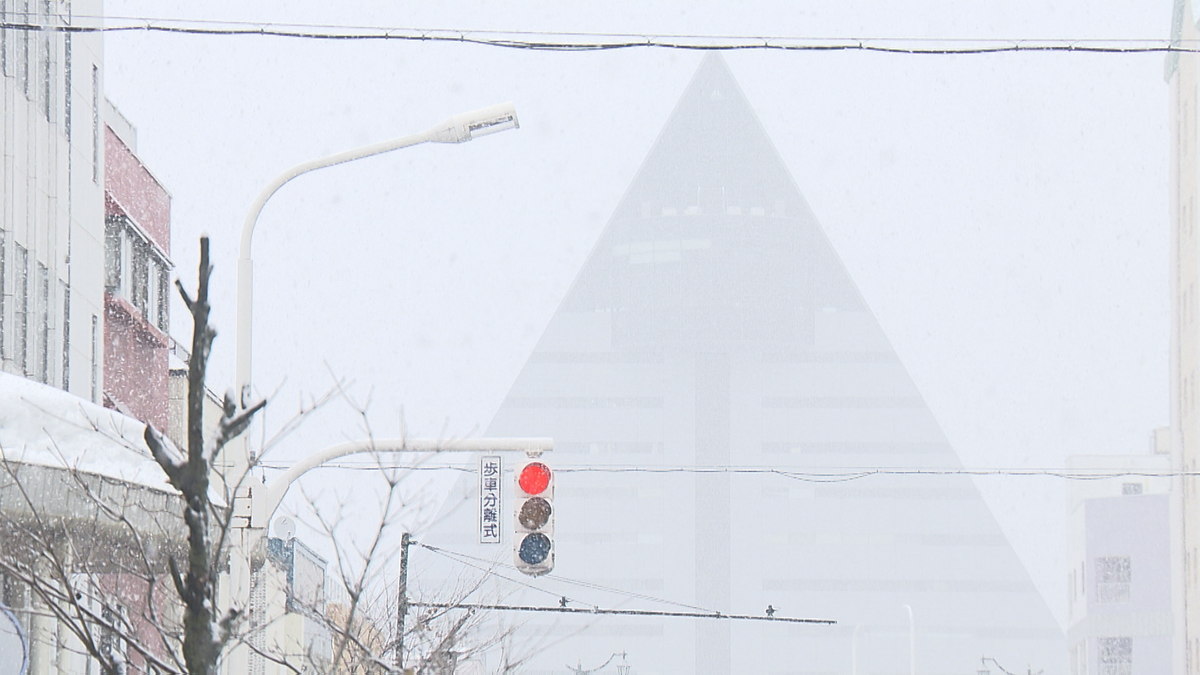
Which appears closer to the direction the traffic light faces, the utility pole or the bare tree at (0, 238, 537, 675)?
the bare tree

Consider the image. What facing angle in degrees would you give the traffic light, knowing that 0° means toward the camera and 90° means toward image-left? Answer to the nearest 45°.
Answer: approximately 0°

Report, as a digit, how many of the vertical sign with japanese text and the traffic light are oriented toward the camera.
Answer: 2

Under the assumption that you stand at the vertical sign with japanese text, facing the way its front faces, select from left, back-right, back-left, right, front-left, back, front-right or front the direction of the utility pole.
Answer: back

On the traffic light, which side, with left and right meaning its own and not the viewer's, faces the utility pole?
back
